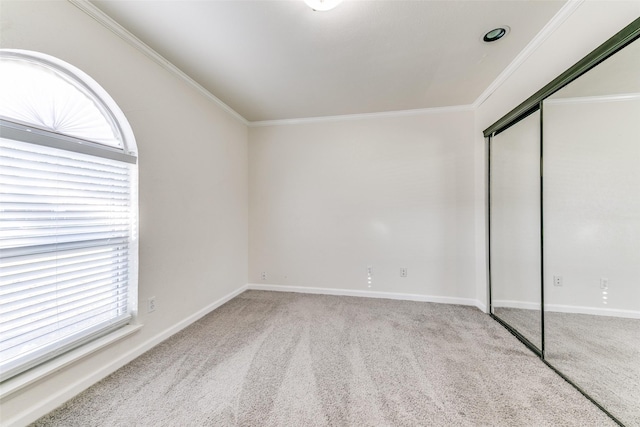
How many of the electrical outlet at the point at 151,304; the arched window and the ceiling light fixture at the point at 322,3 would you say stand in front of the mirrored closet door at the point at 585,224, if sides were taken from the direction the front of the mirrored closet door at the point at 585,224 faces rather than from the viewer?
3

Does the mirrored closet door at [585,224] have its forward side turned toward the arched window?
yes

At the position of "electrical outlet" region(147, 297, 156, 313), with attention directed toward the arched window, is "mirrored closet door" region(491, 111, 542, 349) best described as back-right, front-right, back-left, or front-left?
back-left

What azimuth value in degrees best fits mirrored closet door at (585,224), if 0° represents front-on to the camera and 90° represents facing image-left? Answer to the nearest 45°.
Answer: approximately 45°

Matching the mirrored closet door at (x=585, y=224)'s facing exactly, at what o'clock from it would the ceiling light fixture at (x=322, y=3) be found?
The ceiling light fixture is roughly at 12 o'clock from the mirrored closet door.

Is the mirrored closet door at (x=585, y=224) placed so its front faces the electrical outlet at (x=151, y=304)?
yes
